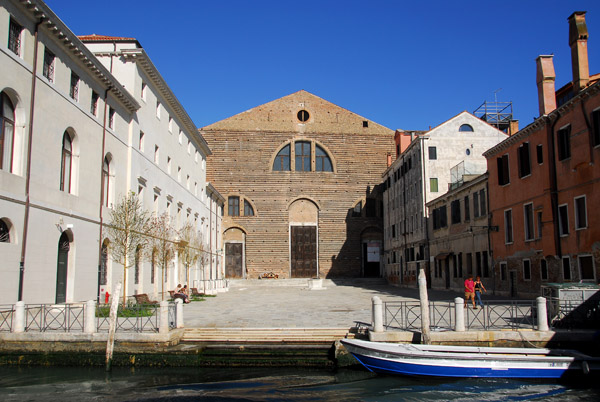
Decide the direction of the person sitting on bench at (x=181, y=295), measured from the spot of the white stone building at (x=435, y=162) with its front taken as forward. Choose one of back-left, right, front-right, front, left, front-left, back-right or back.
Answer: front-left

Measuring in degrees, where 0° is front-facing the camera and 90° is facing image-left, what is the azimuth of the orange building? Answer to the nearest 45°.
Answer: approximately 45°

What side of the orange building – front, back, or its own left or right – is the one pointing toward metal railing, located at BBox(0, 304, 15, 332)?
front

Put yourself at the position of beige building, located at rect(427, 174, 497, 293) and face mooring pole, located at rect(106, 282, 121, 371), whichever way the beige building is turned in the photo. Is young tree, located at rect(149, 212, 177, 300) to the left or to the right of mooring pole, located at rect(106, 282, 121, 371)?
right

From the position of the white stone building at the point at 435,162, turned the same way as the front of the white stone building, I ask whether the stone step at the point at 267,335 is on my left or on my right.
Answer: on my left

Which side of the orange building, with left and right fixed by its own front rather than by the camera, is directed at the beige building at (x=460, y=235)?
right

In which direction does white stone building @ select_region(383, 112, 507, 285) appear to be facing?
to the viewer's left

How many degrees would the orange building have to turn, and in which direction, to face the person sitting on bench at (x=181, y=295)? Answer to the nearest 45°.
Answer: approximately 45° to its right

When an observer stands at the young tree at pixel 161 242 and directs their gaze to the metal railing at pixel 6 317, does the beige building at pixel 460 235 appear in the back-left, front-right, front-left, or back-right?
back-left

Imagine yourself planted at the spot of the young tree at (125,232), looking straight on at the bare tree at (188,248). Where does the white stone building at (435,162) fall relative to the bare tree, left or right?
right

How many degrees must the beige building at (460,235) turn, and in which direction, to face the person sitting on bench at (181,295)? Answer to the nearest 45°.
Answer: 0° — it already faces them

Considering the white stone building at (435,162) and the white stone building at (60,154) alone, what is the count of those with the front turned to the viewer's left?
1
